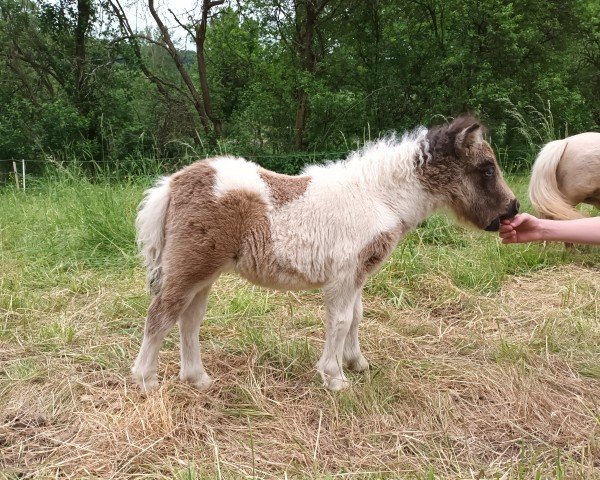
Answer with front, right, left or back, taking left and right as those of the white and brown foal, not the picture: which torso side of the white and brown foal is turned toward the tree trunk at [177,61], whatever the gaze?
left

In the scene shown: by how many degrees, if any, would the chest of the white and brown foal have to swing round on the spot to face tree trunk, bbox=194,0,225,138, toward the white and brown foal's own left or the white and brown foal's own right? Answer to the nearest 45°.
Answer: approximately 90° to the white and brown foal's own left

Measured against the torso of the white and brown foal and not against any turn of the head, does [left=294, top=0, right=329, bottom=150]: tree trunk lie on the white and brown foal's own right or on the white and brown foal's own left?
on the white and brown foal's own left

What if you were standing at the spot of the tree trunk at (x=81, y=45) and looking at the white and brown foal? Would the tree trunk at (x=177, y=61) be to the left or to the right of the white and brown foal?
left

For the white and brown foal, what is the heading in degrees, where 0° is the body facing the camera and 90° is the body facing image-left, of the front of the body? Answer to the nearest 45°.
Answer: approximately 270°

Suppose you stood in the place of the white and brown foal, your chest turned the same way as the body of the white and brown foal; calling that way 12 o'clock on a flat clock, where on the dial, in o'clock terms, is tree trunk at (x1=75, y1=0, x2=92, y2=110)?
The tree trunk is roughly at 8 o'clock from the white and brown foal.
